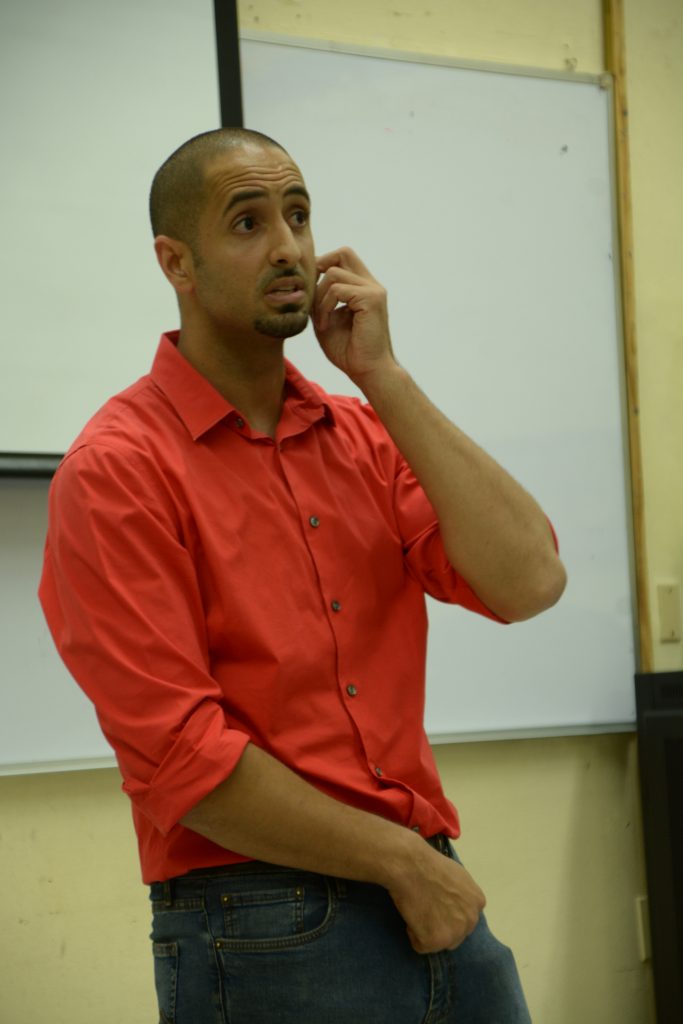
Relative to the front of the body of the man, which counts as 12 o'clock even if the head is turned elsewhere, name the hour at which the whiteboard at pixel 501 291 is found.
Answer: The whiteboard is roughly at 8 o'clock from the man.

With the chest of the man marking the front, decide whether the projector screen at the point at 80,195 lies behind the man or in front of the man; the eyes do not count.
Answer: behind

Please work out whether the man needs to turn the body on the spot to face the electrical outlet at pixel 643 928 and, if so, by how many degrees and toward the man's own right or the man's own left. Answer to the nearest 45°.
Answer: approximately 90° to the man's own left

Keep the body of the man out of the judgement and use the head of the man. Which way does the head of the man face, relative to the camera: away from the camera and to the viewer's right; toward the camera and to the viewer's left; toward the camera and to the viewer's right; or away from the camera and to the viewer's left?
toward the camera and to the viewer's right
